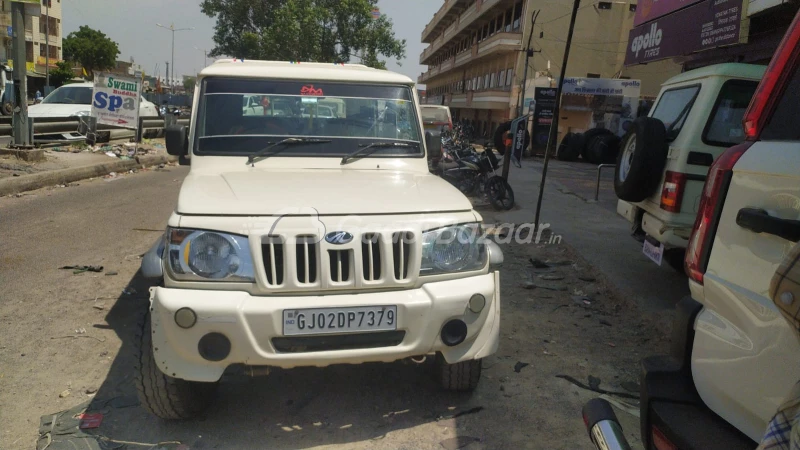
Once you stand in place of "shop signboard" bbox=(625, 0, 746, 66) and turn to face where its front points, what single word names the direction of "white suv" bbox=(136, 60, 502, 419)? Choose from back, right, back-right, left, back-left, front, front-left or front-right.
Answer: front-left

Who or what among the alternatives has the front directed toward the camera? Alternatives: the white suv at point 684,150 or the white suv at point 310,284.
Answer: the white suv at point 310,284

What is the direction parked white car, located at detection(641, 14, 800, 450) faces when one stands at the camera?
facing away from the viewer and to the right of the viewer

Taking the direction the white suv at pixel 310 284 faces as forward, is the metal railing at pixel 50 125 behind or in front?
behind

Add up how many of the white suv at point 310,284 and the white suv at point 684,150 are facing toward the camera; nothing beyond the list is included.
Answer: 1

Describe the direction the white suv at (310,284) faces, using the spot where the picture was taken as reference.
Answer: facing the viewer

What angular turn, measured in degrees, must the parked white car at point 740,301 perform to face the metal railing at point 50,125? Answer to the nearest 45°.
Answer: approximately 90° to its left

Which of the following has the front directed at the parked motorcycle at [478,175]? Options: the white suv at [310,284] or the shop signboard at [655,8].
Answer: the shop signboard

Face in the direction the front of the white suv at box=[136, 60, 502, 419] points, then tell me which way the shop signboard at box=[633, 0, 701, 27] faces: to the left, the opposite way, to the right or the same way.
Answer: to the right

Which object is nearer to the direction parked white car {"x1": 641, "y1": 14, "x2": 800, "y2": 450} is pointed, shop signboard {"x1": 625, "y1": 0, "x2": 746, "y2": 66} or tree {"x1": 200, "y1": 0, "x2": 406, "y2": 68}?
the shop signboard

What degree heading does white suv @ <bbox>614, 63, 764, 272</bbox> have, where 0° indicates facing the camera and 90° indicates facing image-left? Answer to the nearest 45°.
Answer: approximately 225°

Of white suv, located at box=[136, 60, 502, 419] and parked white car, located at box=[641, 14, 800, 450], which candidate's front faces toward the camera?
the white suv

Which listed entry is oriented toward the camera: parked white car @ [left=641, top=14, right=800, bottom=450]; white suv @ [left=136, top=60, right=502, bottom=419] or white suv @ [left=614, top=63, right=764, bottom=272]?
white suv @ [left=136, top=60, right=502, bottom=419]

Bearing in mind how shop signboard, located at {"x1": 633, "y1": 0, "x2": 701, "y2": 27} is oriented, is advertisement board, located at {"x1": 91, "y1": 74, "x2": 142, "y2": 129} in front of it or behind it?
in front

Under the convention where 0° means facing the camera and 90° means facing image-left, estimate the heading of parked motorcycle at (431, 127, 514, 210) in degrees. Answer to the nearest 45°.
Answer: approximately 315°

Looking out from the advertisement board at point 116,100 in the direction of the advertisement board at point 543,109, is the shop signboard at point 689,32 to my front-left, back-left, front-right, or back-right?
front-right
